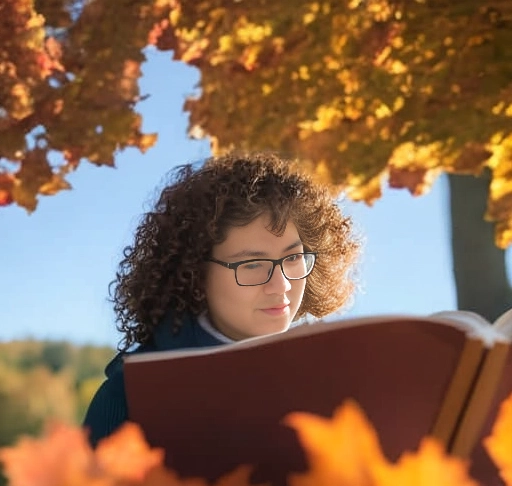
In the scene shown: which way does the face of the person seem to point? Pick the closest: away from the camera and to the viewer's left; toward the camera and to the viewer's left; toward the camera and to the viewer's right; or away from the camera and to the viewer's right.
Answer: toward the camera and to the viewer's right

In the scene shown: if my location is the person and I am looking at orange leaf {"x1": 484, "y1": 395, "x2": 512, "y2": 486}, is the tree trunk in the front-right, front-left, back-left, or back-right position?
back-left

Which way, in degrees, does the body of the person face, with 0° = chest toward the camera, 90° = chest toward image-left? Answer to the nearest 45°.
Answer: approximately 315°

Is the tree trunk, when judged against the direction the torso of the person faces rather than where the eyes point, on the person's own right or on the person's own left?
on the person's own left

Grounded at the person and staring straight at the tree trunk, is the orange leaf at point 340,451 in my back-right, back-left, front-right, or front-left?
back-right

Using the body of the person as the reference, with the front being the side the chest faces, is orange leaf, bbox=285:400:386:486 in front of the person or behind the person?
in front

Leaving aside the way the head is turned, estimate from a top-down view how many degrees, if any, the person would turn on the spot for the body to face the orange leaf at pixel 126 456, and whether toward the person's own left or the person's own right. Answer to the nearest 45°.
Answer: approximately 45° to the person's own right

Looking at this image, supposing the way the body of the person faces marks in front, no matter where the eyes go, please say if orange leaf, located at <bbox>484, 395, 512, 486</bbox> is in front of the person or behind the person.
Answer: in front
